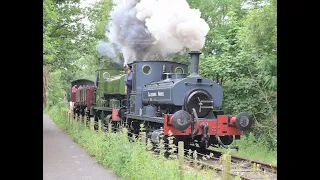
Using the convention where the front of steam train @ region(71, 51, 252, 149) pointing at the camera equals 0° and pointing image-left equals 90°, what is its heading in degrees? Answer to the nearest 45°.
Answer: approximately 315°
